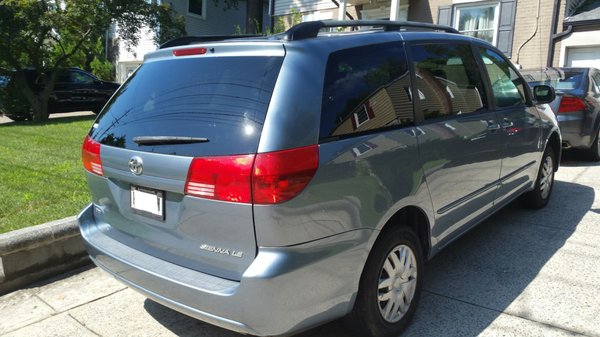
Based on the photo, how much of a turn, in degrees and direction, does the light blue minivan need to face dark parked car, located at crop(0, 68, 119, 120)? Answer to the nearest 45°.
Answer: approximately 90° to its left

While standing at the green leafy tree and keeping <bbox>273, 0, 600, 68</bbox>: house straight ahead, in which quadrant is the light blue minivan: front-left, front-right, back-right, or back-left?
front-right

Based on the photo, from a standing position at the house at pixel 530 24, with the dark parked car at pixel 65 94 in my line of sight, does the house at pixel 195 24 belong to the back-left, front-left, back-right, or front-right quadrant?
front-right

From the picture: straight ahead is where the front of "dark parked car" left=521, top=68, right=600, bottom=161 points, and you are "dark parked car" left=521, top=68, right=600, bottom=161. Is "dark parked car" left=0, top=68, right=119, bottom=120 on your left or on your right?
on your left

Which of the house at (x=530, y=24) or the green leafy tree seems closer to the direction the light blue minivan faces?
the house

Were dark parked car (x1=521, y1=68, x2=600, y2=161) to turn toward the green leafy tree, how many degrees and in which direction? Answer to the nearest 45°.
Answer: approximately 135° to its left

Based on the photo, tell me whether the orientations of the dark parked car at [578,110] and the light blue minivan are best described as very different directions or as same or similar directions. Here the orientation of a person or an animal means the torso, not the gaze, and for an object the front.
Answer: same or similar directions

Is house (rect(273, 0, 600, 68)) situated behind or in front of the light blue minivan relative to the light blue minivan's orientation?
in front

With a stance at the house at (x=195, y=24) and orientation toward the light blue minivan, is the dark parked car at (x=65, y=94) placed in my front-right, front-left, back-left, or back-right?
front-right

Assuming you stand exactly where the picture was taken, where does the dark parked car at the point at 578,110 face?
facing away from the viewer and to the right of the viewer

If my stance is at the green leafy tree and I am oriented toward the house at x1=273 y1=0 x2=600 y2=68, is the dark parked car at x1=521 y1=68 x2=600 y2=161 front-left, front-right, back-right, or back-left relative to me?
front-right

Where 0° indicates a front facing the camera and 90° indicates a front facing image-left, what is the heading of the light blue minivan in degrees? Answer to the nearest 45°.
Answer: approximately 225°

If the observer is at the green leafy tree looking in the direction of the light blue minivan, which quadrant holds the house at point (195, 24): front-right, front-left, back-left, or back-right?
back-left

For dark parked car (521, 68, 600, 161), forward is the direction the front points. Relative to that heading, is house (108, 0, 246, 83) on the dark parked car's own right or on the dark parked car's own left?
on the dark parked car's own left

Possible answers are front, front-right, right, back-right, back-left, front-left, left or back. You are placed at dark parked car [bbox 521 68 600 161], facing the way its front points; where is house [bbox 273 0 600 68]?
front-left

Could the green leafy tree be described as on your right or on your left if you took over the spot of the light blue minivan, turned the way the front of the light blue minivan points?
on your left

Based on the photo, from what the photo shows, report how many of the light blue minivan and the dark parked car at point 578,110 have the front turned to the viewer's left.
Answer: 0

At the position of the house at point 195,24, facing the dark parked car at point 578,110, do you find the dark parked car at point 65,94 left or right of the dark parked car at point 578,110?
right
